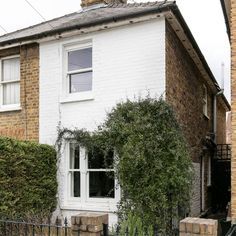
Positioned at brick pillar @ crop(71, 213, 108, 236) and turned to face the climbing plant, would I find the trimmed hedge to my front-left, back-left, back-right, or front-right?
front-left

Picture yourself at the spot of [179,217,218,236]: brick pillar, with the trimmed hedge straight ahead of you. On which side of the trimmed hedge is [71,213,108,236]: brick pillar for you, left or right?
left

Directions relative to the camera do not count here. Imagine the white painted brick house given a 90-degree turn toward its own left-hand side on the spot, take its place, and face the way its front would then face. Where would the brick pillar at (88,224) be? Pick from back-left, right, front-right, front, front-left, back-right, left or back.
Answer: front-right

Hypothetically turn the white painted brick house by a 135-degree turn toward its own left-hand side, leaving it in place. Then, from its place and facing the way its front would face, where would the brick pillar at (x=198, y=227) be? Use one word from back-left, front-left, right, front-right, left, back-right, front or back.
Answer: right

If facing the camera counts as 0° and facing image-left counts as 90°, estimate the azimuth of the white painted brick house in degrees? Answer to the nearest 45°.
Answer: approximately 45°
